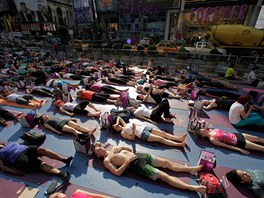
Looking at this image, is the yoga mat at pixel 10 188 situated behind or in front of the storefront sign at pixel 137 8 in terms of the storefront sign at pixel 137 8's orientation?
in front

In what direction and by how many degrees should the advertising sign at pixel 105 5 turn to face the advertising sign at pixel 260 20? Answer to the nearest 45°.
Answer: approximately 45° to its left

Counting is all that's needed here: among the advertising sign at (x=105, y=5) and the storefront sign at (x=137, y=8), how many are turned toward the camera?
2

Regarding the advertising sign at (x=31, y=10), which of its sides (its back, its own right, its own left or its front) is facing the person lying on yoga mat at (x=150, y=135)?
front

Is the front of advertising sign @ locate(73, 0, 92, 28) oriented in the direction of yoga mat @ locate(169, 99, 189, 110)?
yes

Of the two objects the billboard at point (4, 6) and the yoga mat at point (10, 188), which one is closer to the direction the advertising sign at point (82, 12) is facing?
the yoga mat

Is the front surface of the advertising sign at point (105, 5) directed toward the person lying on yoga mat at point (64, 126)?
yes

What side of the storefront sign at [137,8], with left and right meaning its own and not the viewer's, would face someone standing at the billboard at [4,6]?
right

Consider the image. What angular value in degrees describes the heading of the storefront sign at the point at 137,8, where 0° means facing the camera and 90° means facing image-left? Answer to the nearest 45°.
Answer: approximately 0°

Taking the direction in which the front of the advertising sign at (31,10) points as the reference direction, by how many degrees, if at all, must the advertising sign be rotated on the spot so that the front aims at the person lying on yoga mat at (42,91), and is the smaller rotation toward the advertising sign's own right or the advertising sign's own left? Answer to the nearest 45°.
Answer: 0° — it already faces them

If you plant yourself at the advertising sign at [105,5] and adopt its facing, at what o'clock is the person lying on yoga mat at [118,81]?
The person lying on yoga mat is roughly at 12 o'clock from the advertising sign.

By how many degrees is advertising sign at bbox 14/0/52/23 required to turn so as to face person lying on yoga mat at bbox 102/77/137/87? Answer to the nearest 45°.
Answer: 0° — it already faces them

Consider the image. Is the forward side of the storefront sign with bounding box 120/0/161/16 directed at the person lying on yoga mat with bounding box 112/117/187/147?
yes
